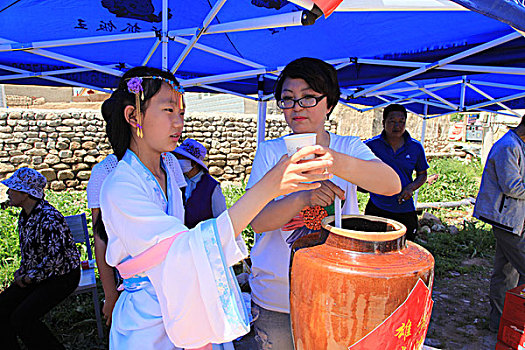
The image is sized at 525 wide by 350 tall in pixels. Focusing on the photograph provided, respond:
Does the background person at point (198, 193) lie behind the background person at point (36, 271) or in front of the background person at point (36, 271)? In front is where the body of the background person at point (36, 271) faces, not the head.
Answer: behind

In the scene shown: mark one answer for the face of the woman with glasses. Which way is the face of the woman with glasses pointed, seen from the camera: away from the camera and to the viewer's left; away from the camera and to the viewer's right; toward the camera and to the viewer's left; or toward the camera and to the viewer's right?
toward the camera and to the viewer's left

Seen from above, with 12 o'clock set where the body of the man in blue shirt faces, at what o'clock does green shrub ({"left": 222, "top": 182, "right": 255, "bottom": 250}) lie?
The green shrub is roughly at 4 o'clock from the man in blue shirt.
